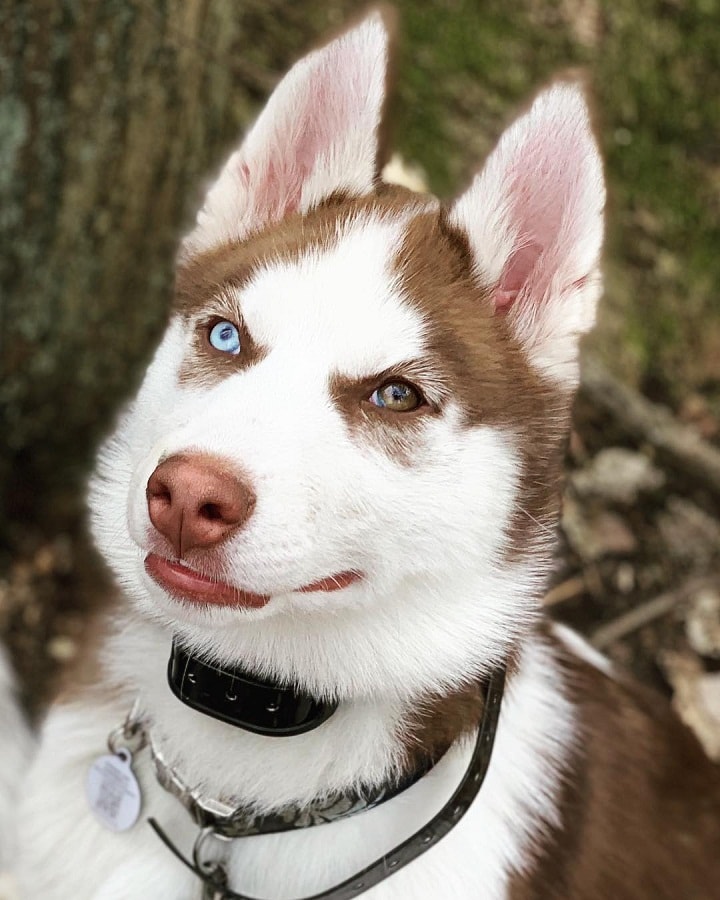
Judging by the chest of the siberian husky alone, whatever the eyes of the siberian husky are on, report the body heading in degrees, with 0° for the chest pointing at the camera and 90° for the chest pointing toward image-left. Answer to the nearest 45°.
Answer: approximately 45°

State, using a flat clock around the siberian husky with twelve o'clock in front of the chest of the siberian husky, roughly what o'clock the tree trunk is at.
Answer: The tree trunk is roughly at 3 o'clock from the siberian husky.
